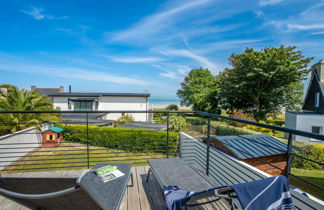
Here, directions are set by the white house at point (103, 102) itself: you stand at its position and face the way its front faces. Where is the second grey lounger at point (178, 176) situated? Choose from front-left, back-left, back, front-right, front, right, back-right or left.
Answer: front

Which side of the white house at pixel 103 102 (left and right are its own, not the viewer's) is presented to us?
front

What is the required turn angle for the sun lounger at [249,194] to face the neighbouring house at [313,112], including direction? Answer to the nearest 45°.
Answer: approximately 90° to its right

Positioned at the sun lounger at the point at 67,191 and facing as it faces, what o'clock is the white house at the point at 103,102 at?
The white house is roughly at 11 o'clock from the sun lounger.

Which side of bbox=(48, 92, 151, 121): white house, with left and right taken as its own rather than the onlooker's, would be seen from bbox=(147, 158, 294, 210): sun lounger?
front

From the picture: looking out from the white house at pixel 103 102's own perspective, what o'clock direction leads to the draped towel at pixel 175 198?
The draped towel is roughly at 12 o'clock from the white house.

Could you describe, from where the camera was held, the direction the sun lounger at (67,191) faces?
facing away from the viewer and to the right of the viewer

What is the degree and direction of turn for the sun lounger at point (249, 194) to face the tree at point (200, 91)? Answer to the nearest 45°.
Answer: approximately 45° to its right

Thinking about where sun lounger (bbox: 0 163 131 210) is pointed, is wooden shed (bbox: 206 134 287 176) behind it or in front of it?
in front

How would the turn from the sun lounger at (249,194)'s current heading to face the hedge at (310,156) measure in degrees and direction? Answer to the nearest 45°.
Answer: approximately 90° to its right

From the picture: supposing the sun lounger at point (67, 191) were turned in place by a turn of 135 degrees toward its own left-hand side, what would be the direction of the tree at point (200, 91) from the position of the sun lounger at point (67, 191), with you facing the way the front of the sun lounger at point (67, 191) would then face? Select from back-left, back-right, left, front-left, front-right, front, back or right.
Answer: back-right

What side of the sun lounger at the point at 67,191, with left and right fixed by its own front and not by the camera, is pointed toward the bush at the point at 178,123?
front

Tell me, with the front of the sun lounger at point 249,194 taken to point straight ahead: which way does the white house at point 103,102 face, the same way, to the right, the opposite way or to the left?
the opposite way

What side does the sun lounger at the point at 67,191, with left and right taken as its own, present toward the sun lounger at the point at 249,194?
right

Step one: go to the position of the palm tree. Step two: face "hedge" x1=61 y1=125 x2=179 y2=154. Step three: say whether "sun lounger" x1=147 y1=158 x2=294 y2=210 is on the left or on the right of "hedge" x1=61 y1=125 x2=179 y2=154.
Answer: right

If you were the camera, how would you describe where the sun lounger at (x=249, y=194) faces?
facing away from the viewer and to the left of the viewer
